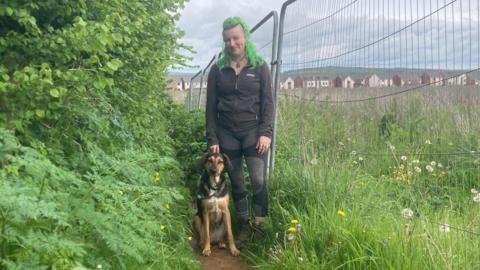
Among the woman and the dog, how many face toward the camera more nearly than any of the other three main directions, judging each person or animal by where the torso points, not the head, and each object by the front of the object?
2

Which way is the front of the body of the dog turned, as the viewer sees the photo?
toward the camera

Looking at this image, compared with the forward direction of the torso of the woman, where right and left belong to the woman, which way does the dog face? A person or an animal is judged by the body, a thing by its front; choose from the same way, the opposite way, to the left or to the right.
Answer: the same way

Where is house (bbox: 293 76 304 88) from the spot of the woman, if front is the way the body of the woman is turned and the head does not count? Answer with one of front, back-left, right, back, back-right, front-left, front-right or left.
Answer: back-left

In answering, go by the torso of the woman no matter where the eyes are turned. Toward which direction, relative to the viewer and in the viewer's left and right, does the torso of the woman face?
facing the viewer

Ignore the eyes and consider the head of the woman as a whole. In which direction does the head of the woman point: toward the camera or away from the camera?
toward the camera

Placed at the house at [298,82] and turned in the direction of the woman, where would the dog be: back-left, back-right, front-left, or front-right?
front-right
